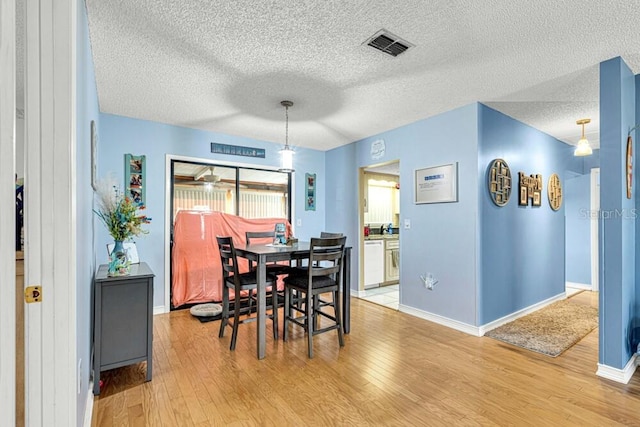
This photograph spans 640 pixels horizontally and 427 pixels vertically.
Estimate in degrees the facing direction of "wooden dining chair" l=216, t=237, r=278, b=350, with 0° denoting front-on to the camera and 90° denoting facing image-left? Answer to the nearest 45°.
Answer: approximately 225°

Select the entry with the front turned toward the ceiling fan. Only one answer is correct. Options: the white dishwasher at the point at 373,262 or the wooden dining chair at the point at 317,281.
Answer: the wooden dining chair

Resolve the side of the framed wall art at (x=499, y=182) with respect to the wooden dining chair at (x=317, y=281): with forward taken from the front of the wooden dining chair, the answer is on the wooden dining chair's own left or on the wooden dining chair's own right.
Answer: on the wooden dining chair's own right

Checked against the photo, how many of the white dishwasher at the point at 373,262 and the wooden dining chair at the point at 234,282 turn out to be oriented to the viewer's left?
0

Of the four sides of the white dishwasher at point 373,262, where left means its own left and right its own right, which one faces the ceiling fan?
right

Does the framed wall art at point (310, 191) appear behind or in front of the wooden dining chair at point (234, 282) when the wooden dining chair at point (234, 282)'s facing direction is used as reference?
in front

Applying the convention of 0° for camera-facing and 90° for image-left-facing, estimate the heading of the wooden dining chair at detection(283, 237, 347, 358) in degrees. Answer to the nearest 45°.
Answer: approximately 135°

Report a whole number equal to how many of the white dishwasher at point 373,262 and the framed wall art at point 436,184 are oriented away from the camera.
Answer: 0

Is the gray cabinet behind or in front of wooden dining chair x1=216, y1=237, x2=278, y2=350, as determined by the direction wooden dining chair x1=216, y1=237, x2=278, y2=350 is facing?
behind

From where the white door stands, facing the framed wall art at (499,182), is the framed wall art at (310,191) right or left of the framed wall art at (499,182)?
left

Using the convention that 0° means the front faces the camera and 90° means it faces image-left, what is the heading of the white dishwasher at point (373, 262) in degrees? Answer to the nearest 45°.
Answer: approximately 315°

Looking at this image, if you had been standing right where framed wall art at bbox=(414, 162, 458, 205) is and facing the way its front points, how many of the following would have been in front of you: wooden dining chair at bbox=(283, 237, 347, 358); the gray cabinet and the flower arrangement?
3

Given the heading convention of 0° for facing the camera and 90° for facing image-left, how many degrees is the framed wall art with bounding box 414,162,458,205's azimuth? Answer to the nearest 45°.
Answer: approximately 45°

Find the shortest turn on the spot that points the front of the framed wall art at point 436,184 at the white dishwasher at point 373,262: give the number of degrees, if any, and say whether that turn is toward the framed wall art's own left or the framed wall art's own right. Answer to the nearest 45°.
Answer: approximately 90° to the framed wall art's own right
